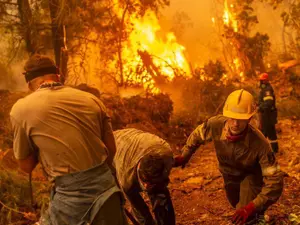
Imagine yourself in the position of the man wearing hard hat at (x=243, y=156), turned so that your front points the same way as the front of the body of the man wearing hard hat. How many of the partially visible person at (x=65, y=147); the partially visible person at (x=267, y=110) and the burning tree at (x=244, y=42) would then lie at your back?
2

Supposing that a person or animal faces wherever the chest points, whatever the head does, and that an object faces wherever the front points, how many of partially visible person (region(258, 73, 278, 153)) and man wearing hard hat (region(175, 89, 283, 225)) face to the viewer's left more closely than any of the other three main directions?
1

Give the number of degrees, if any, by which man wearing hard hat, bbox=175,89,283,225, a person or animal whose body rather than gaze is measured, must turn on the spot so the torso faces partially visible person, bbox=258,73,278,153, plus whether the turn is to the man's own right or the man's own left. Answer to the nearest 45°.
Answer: approximately 180°

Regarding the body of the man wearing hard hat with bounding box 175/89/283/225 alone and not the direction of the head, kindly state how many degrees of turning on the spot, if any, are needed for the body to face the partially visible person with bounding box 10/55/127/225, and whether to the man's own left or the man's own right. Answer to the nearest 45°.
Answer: approximately 45° to the man's own right

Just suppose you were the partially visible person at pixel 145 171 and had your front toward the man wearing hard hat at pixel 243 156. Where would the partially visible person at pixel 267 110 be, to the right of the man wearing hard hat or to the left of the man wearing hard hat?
left

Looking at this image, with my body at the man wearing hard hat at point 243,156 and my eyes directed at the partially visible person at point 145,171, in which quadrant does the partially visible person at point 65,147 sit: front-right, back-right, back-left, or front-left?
front-left

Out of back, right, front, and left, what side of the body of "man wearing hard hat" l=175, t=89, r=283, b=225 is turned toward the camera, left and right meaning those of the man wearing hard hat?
front
